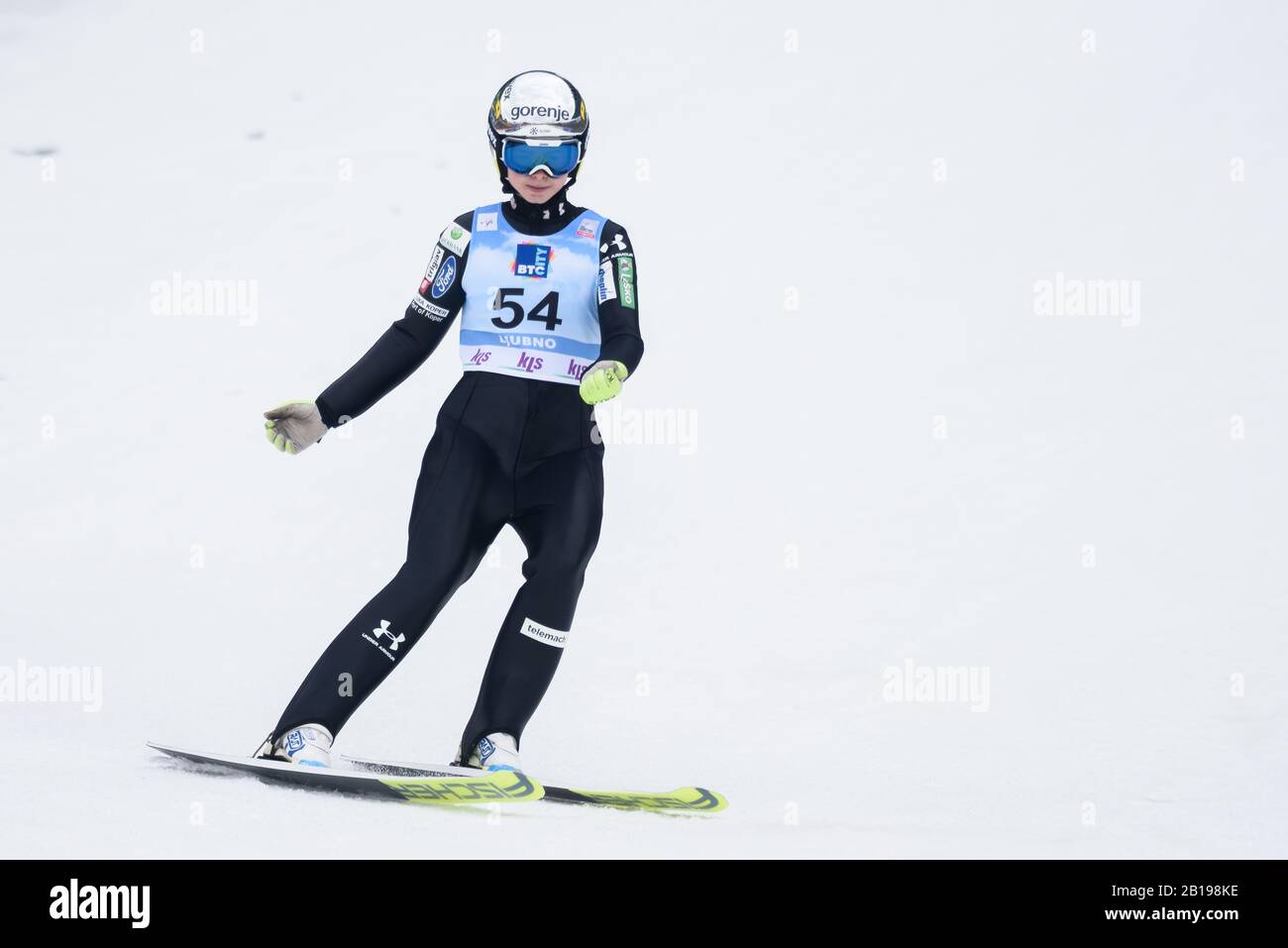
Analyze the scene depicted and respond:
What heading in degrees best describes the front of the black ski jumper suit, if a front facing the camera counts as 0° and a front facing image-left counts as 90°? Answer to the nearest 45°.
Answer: approximately 0°

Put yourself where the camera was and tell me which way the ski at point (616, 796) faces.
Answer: facing to the right of the viewer
